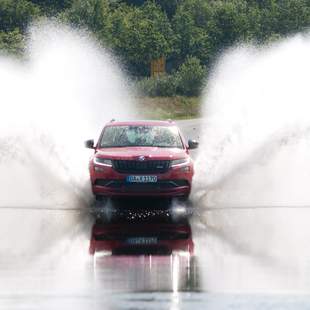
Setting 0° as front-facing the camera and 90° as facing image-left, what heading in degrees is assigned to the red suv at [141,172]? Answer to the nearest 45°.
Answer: approximately 0°
